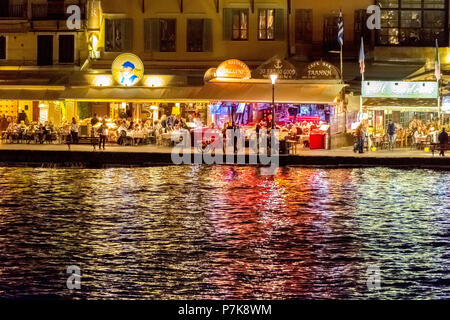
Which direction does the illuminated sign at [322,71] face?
toward the camera

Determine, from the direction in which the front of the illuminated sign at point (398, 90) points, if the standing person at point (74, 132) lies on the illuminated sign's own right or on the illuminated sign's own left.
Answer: on the illuminated sign's own right

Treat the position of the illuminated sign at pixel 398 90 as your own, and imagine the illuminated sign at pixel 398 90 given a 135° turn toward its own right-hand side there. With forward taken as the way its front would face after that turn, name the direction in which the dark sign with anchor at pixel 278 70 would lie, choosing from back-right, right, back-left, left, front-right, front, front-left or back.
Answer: front-left

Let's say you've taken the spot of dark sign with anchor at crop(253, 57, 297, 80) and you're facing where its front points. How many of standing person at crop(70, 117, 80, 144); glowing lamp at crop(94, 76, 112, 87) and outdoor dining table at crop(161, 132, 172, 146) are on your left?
0

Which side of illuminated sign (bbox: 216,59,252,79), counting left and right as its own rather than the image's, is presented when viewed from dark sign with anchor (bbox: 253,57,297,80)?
left

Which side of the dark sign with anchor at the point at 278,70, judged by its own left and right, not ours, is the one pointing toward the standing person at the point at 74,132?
right

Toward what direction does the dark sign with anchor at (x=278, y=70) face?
toward the camera

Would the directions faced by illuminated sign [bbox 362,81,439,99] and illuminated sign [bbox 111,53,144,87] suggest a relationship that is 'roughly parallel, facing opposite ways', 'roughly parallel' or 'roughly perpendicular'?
roughly parallel

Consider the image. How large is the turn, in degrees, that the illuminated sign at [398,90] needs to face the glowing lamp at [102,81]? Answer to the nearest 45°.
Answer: approximately 90° to its right

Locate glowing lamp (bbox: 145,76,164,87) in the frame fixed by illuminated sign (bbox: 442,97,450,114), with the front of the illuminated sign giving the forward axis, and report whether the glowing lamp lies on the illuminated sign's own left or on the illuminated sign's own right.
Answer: on the illuminated sign's own right

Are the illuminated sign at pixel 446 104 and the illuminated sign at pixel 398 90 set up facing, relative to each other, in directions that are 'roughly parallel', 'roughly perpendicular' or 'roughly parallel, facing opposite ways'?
roughly parallel

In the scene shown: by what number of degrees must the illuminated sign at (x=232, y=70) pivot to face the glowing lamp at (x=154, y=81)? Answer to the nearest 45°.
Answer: approximately 135° to its right

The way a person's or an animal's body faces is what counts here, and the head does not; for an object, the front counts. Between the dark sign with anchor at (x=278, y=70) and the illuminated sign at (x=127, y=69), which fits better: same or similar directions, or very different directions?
same or similar directions

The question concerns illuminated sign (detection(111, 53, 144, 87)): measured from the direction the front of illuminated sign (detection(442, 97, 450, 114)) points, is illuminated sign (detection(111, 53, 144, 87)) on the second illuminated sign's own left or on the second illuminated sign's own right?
on the second illuminated sign's own right

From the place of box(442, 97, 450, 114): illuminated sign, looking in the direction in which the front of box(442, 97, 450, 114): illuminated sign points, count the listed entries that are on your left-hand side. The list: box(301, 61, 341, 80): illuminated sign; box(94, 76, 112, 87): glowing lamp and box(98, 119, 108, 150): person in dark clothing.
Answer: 0

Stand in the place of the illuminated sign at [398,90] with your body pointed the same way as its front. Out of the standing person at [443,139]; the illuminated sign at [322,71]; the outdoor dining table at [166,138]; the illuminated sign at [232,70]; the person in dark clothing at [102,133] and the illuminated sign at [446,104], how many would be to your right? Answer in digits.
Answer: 4
